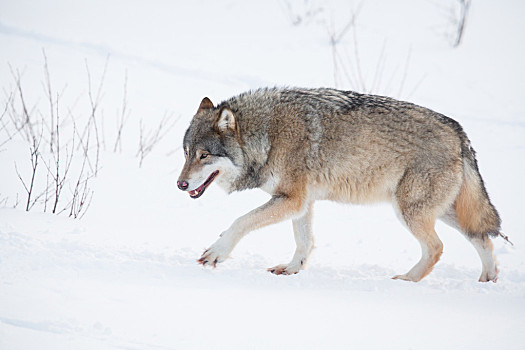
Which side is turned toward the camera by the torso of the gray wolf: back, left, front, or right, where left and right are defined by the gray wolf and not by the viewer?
left
